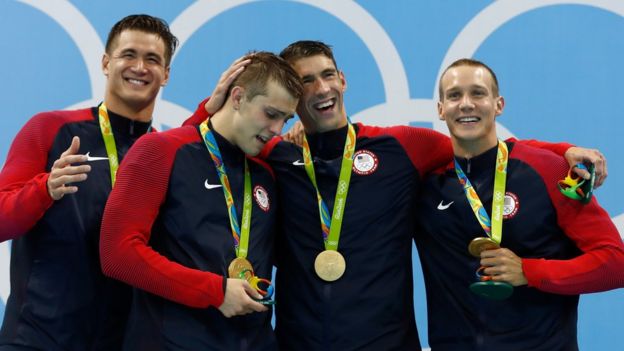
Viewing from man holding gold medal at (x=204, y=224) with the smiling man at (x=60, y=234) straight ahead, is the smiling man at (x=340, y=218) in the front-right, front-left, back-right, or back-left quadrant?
back-right

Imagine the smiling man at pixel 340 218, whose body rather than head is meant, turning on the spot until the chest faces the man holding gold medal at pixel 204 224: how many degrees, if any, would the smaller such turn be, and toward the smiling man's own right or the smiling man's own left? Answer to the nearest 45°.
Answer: approximately 45° to the smiling man's own right

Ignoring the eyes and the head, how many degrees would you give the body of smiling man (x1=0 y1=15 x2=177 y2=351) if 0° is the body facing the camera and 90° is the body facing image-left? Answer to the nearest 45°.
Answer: approximately 315°

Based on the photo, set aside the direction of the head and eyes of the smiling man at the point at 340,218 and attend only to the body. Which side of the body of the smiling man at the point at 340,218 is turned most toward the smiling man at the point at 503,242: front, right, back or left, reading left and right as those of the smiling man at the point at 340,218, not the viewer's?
left

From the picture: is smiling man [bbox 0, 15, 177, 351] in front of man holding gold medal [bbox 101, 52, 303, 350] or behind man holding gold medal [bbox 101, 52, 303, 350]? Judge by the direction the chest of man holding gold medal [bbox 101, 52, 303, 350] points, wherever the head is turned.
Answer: behind

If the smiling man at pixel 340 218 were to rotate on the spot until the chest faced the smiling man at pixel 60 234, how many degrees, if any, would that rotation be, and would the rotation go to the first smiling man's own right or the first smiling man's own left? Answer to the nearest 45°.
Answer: approximately 90° to the first smiling man's own right

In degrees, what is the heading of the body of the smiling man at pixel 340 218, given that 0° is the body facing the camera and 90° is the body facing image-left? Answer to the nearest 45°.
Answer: approximately 0°

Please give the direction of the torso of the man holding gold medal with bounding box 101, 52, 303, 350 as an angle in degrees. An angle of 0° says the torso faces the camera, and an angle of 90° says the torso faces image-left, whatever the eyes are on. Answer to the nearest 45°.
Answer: approximately 315°
